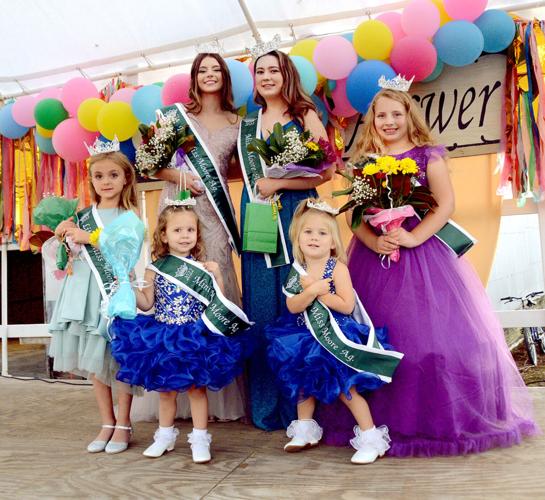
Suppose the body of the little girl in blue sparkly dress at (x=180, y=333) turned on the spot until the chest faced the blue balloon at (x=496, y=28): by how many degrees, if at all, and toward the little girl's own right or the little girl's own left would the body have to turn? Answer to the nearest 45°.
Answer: approximately 90° to the little girl's own left

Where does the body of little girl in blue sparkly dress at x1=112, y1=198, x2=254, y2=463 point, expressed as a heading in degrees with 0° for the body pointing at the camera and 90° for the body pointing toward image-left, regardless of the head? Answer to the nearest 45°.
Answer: approximately 0°

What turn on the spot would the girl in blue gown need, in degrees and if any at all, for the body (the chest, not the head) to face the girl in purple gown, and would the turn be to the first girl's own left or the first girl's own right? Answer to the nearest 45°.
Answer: approximately 90° to the first girl's own left

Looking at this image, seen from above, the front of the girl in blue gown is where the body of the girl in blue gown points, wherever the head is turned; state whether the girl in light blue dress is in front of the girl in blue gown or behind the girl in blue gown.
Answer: in front

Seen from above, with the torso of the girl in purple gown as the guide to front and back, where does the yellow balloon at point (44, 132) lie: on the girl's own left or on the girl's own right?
on the girl's own right

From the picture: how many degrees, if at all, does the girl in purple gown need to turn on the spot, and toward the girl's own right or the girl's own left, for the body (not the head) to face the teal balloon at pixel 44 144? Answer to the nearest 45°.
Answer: approximately 45° to the girl's own right

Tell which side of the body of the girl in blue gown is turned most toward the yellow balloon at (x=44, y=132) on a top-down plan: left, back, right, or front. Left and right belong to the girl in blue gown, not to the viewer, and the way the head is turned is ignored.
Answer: right
